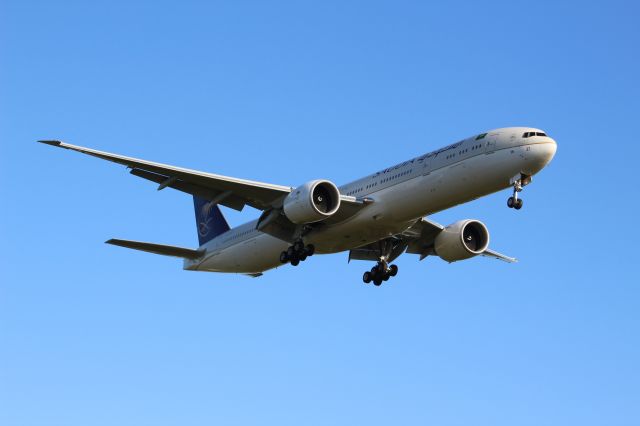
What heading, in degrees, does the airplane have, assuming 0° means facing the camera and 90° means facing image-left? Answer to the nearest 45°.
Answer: approximately 315°
